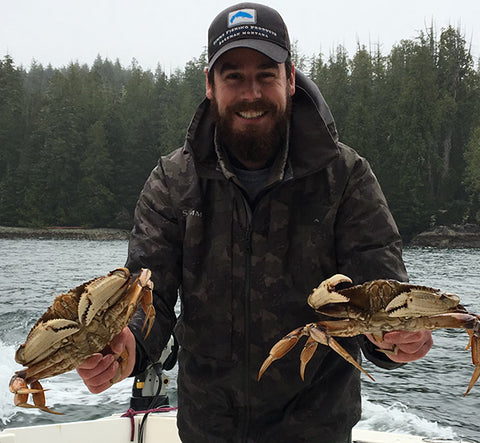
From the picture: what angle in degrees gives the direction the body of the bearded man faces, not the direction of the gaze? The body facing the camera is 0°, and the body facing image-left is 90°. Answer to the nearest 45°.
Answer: approximately 0°
